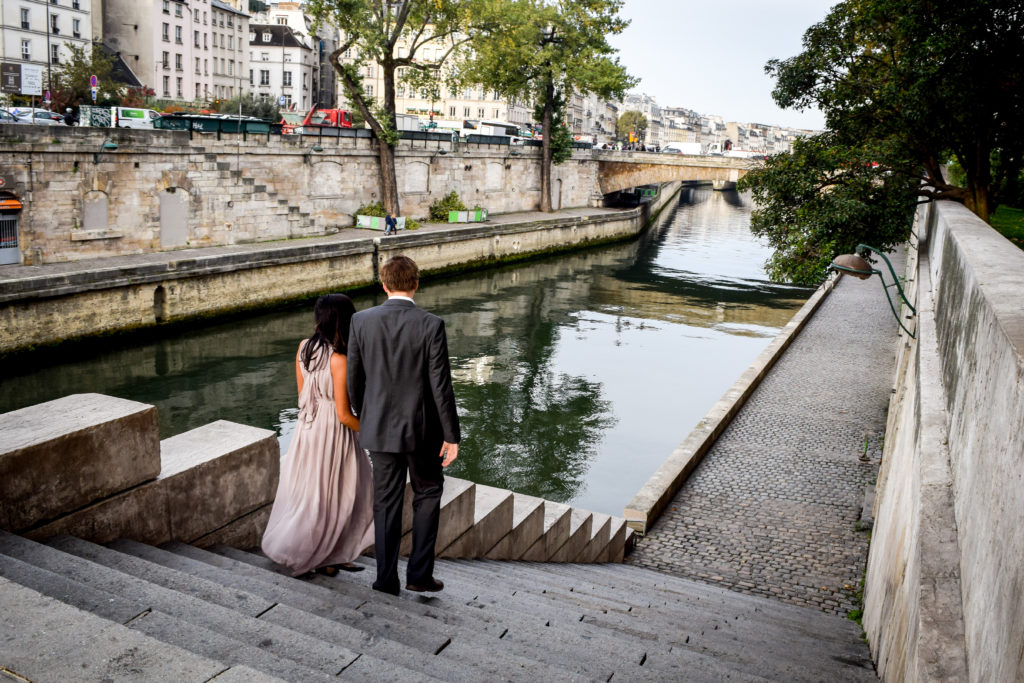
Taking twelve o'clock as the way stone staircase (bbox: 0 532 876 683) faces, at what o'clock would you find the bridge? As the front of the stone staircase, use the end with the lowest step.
The bridge is roughly at 11 o'clock from the stone staircase.

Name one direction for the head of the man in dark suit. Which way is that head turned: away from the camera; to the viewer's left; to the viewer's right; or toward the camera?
away from the camera

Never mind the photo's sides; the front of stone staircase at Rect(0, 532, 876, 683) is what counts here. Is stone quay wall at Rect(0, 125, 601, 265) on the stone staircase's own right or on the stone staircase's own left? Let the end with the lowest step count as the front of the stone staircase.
on the stone staircase's own left

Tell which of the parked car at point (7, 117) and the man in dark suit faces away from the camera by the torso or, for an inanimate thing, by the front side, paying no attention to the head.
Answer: the man in dark suit

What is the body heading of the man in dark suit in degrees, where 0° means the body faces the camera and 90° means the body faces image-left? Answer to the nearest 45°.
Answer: approximately 180°

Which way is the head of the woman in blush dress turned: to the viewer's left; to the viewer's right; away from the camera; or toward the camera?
away from the camera

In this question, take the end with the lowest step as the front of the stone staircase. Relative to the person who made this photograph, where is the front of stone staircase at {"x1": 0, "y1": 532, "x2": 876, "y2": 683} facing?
facing away from the viewer and to the right of the viewer
